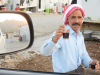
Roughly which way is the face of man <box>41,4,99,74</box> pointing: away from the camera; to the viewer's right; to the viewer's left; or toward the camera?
toward the camera

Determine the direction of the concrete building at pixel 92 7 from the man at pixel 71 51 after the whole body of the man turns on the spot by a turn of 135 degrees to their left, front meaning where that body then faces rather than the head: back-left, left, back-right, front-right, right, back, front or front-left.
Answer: front

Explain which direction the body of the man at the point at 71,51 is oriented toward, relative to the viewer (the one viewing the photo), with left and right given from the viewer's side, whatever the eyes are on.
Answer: facing the viewer and to the right of the viewer
